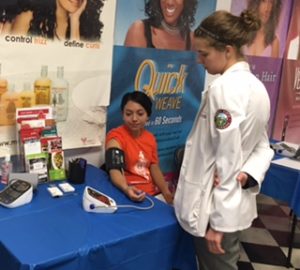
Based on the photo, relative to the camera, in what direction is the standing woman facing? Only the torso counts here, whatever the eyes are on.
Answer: to the viewer's left

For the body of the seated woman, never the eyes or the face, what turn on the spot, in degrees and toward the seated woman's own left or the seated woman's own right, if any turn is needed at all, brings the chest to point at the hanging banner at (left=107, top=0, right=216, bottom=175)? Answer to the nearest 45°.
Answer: approximately 180°

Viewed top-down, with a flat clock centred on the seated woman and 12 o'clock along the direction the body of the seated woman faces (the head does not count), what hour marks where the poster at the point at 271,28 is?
The poster is roughly at 7 o'clock from the seated woman.

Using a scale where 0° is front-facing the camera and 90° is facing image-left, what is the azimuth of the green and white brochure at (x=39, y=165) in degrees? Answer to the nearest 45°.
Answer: approximately 0°

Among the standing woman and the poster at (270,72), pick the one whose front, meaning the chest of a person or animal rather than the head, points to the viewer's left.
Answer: the standing woman

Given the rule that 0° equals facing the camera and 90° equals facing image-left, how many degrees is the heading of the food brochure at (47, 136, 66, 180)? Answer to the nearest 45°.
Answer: approximately 0°

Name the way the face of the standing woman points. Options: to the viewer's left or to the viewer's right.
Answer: to the viewer's left
